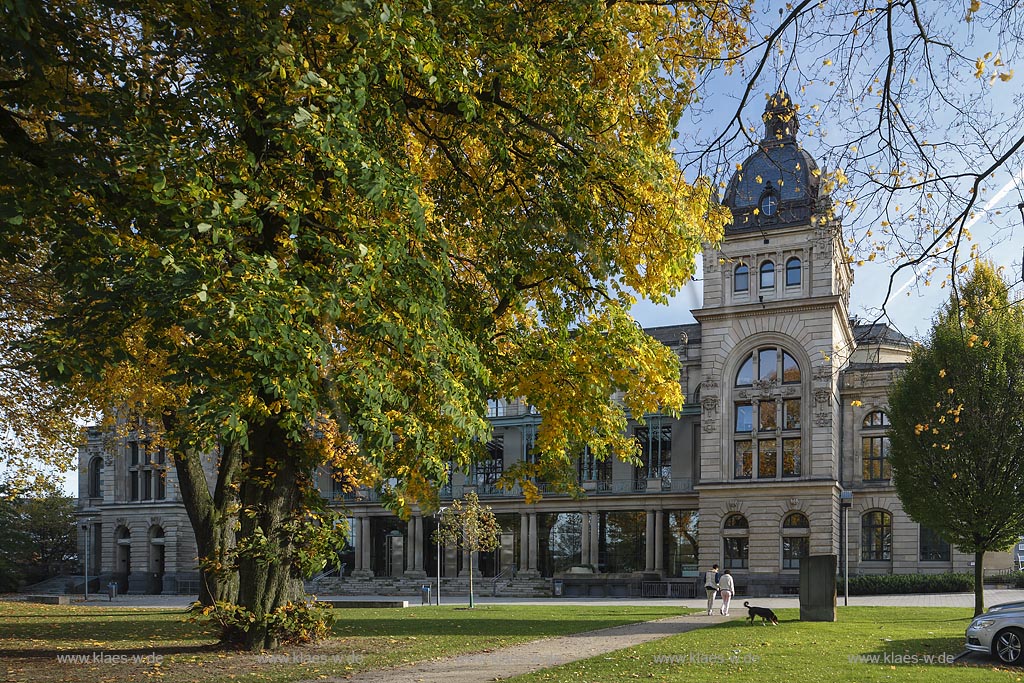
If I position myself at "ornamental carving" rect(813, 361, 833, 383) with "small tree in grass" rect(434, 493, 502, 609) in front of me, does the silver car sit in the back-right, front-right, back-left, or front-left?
front-left

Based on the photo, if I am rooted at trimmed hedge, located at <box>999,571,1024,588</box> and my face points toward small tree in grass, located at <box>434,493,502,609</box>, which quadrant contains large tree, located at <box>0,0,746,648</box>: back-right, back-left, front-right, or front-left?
front-left

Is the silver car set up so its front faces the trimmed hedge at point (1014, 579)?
no

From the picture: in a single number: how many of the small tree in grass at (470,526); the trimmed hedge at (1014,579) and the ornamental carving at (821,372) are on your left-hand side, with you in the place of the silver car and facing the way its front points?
0

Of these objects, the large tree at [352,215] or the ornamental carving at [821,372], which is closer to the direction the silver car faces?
the large tree

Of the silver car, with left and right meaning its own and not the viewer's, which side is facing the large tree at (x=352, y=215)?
front

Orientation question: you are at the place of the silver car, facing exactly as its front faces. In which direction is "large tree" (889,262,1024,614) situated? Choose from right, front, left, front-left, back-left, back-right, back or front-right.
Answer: back-right

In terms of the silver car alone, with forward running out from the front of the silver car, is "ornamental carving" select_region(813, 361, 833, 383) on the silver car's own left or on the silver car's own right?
on the silver car's own right

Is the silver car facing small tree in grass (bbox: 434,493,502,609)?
no

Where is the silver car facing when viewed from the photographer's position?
facing the viewer and to the left of the viewer

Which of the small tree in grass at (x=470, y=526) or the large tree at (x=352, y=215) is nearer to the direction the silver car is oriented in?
the large tree

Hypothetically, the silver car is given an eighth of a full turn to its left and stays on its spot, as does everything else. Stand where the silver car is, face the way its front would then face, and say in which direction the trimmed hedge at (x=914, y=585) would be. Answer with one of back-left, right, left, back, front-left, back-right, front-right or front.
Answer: back
